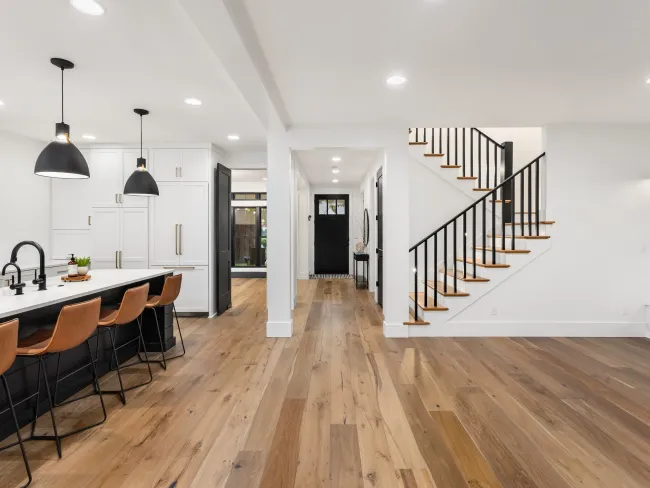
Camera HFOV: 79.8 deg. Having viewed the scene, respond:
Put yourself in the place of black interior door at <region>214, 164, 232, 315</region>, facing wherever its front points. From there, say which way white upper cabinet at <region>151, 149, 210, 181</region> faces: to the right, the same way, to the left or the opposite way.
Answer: to the right

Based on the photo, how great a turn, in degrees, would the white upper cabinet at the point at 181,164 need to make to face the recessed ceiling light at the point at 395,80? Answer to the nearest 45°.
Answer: approximately 45° to its left

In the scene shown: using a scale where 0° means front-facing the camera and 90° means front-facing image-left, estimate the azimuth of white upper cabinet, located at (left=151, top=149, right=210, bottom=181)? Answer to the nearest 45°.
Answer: approximately 0°

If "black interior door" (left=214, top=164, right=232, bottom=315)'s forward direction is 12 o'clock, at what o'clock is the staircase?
The staircase is roughly at 1 o'clock from the black interior door.

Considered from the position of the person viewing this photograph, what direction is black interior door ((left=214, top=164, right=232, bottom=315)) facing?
facing to the right of the viewer

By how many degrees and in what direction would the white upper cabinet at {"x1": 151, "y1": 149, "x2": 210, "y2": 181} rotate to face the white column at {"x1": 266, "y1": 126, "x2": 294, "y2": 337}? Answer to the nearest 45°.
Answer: approximately 45° to its left
